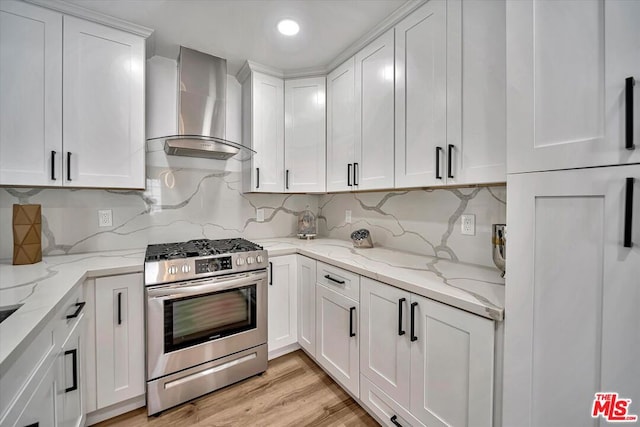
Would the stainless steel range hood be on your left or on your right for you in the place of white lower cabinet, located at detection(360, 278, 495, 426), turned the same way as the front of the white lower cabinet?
on your right

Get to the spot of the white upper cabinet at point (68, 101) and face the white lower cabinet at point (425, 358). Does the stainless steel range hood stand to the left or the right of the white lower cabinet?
left

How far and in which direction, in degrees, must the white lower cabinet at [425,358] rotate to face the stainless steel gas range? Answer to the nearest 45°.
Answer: approximately 45° to its right

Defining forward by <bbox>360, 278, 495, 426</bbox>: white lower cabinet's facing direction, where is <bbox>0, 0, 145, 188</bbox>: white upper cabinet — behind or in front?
in front

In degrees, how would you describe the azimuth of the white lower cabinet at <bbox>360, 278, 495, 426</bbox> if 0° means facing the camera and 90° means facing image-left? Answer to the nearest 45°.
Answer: approximately 45°

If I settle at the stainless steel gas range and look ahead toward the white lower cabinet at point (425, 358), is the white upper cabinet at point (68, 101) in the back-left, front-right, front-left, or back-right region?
back-right
